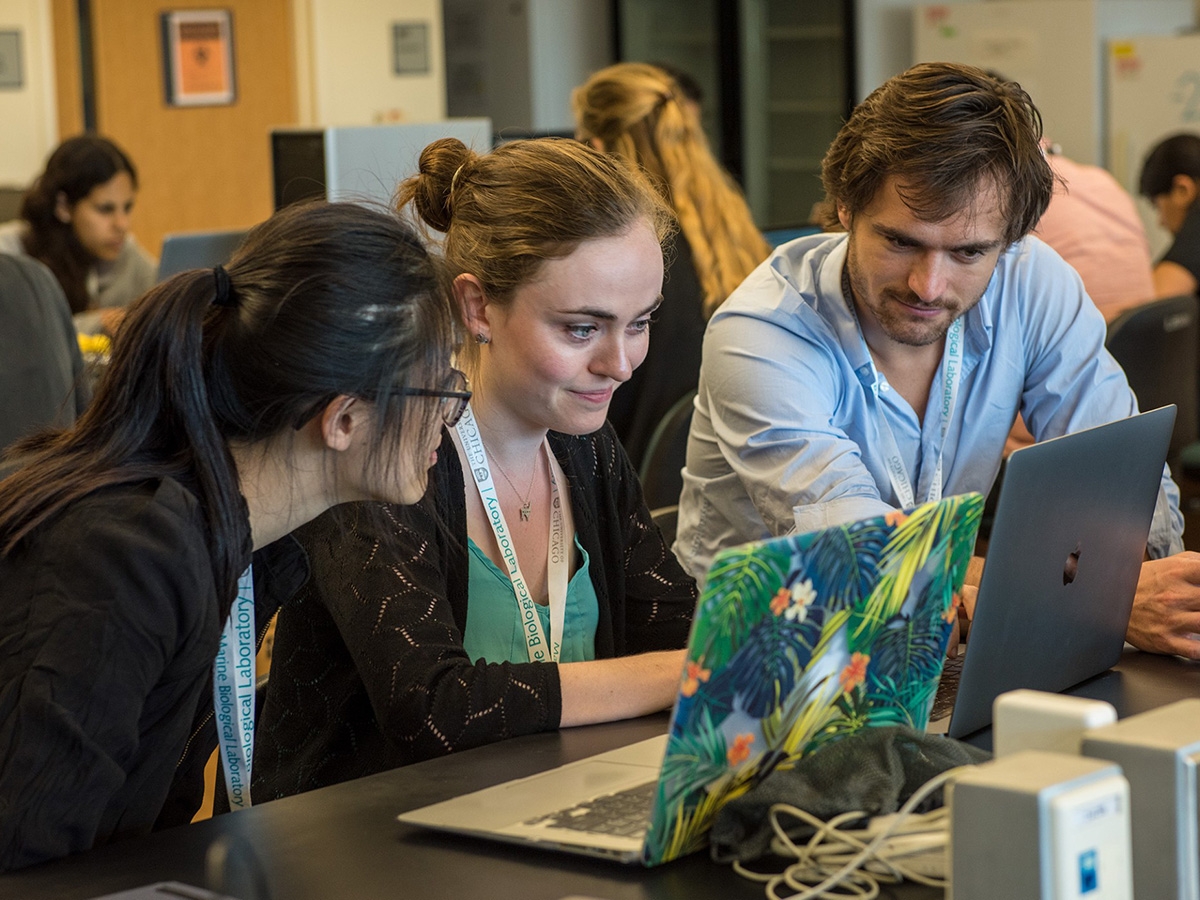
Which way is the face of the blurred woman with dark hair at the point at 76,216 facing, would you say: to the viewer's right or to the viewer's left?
to the viewer's right

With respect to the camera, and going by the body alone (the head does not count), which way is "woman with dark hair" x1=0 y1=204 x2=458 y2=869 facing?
to the viewer's right

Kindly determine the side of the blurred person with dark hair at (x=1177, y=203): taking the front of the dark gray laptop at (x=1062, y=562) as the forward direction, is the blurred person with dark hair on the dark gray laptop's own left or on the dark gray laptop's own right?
on the dark gray laptop's own right

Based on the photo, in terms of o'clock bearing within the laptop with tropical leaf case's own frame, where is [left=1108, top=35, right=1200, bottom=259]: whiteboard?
The whiteboard is roughly at 2 o'clock from the laptop with tropical leaf case.

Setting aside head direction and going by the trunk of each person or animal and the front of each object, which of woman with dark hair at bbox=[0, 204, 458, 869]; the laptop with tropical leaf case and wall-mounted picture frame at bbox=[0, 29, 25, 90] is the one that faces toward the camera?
the wall-mounted picture frame

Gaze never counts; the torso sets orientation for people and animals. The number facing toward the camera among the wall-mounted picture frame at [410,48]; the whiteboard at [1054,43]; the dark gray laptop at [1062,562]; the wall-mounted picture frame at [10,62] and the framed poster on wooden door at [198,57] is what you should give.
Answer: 4

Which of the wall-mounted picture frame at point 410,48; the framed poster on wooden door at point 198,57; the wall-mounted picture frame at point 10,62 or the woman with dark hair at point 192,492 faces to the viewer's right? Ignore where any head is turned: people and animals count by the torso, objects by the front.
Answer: the woman with dark hair

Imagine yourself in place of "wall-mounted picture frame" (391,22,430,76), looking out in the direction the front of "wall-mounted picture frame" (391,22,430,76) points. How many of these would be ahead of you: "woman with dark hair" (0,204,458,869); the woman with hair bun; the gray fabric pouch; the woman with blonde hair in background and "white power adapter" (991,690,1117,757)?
5

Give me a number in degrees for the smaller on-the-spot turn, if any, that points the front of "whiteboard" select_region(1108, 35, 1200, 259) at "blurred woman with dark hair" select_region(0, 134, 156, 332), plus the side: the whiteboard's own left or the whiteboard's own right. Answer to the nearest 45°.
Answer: approximately 45° to the whiteboard's own right

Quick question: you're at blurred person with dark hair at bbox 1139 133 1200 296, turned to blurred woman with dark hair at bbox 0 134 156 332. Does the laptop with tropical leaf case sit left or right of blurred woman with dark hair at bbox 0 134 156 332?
left

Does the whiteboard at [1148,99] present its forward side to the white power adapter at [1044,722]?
yes

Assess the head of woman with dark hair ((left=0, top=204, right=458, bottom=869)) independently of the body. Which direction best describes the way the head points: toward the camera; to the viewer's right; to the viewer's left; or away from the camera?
to the viewer's right

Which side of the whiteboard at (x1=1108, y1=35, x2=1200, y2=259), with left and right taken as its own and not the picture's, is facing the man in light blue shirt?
front

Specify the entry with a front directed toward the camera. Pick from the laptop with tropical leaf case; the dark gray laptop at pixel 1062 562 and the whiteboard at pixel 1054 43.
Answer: the whiteboard

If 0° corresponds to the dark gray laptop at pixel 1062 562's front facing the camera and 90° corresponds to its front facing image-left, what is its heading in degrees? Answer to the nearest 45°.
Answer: approximately 135°
